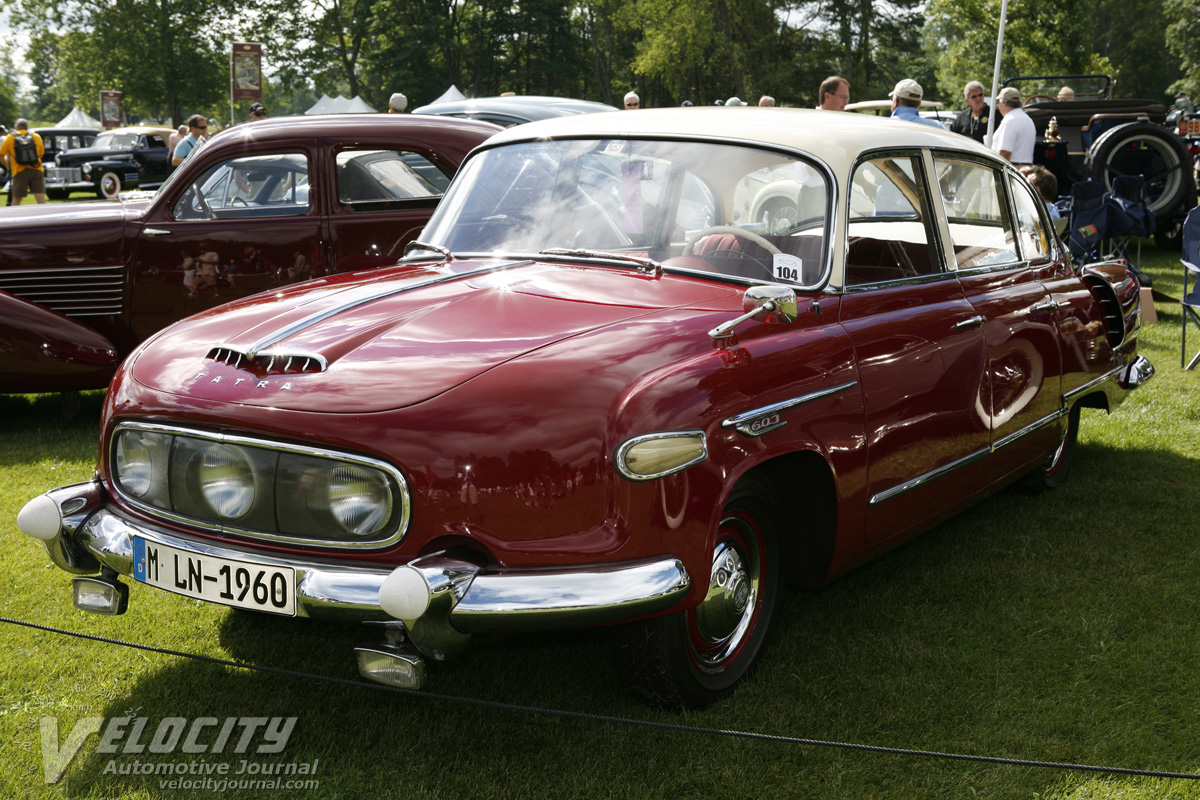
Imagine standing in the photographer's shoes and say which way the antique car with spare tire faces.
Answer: facing away from the viewer and to the left of the viewer

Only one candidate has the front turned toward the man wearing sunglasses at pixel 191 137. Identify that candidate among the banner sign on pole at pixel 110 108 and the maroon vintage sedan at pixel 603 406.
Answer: the banner sign on pole

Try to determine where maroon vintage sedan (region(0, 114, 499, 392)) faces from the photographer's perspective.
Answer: facing to the left of the viewer

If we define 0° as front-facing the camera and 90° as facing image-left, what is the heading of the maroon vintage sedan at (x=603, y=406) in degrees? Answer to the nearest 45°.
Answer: approximately 45°

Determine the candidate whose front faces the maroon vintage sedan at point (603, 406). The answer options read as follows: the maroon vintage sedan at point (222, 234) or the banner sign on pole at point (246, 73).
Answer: the banner sign on pole

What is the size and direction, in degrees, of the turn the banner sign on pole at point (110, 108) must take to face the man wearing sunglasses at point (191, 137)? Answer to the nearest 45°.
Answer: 0° — it already faces them

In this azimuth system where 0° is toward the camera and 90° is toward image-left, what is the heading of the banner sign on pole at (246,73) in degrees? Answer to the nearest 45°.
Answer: approximately 0°

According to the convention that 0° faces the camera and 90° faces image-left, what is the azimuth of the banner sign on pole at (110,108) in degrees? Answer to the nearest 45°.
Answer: approximately 0°

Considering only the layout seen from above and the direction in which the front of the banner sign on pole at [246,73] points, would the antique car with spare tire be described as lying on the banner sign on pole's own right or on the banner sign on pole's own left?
on the banner sign on pole's own left

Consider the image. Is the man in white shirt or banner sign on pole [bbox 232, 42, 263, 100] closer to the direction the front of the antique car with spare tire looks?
the banner sign on pole
